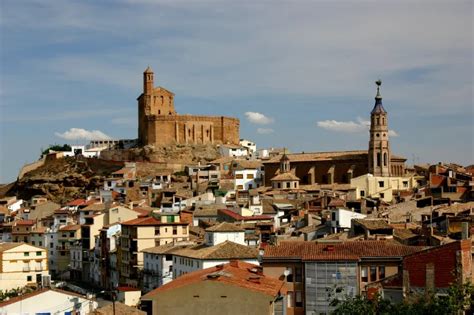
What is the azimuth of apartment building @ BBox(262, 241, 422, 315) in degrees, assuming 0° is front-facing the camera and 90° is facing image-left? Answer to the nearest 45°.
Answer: approximately 0°

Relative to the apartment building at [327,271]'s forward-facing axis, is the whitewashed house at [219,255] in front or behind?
behind

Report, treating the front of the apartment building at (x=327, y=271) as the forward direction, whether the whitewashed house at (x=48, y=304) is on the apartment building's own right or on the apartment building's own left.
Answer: on the apartment building's own right
